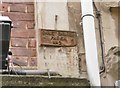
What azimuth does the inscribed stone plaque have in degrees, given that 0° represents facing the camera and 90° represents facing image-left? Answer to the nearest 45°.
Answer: approximately 0°
